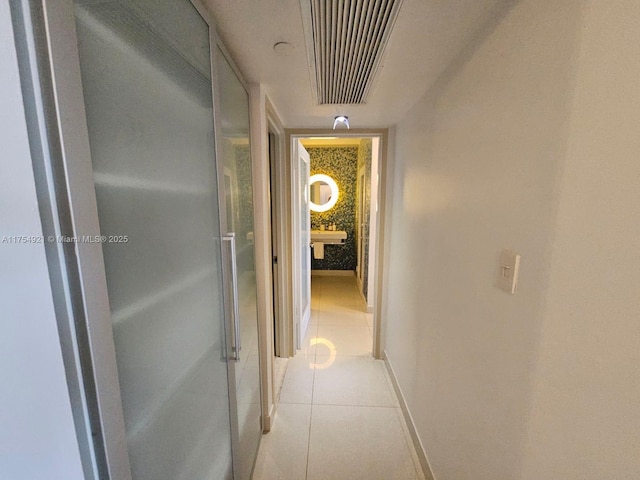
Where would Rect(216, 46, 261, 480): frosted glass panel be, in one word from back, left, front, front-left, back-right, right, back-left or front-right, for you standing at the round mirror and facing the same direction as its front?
front

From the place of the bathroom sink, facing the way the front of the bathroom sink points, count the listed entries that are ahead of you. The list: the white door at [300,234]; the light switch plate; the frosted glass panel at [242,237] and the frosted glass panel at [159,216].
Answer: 4

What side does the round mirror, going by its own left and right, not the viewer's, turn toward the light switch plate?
front

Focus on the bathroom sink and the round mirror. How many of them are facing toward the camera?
2

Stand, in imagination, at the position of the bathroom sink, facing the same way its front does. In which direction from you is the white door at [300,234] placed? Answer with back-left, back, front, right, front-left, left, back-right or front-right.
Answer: front

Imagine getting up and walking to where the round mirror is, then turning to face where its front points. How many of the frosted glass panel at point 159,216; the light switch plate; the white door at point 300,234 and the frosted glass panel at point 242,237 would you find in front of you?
4

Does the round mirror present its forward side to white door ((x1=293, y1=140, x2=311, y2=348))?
yes

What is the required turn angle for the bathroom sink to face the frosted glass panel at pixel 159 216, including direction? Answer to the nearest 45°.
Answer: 0° — it already faces it

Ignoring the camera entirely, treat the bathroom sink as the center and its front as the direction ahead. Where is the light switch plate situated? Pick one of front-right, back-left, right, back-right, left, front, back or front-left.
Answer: front

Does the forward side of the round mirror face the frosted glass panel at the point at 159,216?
yes

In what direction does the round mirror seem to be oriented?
toward the camera

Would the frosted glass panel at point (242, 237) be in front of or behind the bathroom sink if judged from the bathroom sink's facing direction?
in front

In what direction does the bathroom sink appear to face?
toward the camera
